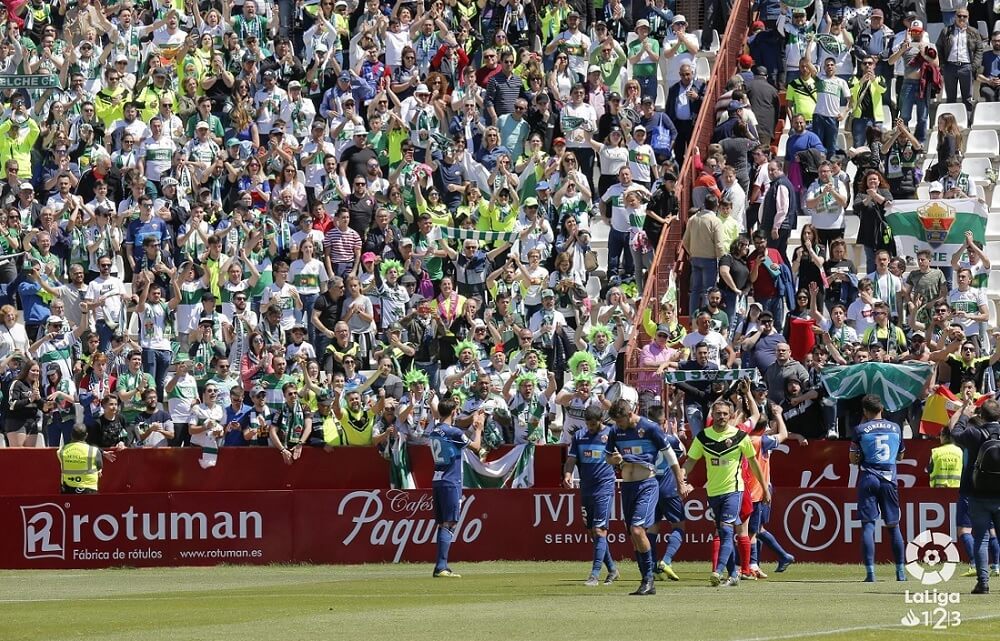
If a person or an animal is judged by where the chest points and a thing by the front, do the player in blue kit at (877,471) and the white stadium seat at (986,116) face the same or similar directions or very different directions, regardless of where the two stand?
very different directions

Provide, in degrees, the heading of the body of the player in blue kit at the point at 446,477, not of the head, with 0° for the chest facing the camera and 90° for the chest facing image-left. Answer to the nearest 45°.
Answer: approximately 225°

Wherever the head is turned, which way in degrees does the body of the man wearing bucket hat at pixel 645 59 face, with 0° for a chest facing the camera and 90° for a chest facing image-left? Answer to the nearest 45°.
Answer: approximately 0°

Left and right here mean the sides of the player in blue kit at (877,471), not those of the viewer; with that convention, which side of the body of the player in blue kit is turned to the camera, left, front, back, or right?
back

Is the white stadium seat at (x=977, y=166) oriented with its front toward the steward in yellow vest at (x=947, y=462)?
yes

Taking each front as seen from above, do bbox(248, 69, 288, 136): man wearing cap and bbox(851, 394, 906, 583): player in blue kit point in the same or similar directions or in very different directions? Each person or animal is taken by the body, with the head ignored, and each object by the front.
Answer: very different directions

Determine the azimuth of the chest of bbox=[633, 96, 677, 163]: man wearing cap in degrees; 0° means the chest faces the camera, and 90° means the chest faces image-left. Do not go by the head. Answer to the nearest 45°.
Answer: approximately 45°
